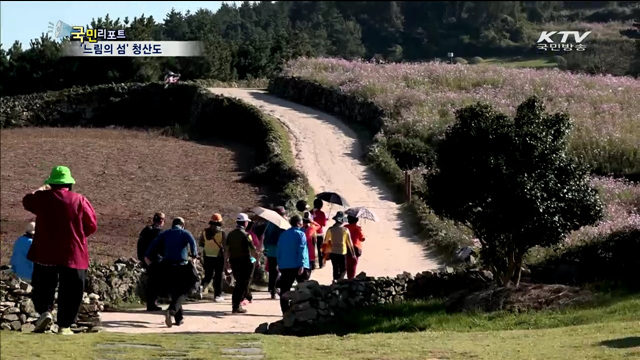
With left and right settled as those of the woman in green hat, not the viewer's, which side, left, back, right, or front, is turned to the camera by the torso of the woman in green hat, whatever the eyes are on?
back

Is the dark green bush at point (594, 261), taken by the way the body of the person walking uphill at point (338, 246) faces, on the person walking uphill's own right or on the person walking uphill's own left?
on the person walking uphill's own right

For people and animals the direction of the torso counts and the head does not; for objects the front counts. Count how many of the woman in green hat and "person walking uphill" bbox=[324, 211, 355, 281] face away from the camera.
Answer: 2

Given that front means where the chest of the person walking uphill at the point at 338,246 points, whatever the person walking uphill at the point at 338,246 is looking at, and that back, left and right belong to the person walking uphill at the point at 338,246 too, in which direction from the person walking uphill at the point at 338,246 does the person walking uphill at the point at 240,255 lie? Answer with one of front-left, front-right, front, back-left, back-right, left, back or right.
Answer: back-left

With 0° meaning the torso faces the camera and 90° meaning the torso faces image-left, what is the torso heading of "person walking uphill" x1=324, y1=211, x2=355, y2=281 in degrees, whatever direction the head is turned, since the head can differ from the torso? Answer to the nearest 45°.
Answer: approximately 180°

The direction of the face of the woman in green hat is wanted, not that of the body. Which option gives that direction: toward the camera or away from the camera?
away from the camera

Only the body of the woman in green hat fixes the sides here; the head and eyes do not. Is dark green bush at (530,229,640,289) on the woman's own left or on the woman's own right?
on the woman's own right

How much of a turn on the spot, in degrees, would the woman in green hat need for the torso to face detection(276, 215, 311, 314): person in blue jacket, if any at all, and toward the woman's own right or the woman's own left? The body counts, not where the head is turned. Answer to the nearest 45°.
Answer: approximately 45° to the woman's own right

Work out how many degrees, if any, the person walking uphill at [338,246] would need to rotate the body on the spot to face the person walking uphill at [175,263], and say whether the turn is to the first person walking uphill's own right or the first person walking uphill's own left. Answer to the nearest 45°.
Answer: approximately 135° to the first person walking uphill's own left
